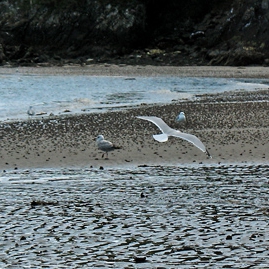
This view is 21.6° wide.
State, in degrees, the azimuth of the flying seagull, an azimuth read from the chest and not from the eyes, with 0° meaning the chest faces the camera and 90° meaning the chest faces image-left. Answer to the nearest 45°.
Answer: approximately 225°
